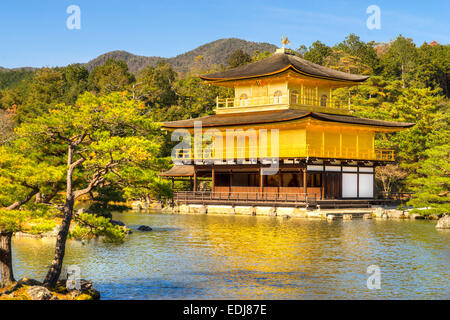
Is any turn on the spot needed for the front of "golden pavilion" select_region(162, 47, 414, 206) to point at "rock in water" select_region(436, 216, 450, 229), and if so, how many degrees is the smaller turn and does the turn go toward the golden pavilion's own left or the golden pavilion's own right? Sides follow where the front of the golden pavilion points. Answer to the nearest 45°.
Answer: approximately 90° to the golden pavilion's own left

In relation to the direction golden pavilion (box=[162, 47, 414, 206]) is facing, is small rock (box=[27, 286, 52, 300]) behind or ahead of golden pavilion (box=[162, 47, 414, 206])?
ahead

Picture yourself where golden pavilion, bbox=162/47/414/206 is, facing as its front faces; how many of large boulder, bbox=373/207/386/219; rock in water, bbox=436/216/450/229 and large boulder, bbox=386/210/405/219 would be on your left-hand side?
3

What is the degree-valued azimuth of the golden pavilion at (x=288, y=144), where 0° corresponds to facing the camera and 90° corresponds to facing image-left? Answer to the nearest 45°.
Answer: approximately 45°

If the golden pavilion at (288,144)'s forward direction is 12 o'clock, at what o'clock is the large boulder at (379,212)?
The large boulder is roughly at 9 o'clock from the golden pavilion.

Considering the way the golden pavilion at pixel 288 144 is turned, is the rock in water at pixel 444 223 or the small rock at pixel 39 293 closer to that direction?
the small rock

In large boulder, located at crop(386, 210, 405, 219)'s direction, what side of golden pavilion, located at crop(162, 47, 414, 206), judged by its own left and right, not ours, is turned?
left
